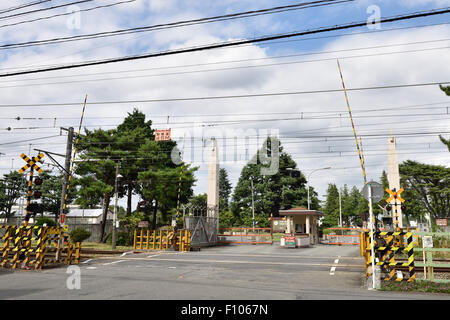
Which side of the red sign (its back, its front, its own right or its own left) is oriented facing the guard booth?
left

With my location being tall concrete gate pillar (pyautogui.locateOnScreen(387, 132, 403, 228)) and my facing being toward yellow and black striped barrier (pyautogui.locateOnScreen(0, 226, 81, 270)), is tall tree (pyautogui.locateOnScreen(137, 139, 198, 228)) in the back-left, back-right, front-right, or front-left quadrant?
front-right

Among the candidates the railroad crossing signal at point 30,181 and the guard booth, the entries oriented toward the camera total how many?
2

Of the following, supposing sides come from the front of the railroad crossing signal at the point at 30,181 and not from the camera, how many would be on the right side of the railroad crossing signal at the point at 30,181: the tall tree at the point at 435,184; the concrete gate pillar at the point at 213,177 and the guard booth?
0

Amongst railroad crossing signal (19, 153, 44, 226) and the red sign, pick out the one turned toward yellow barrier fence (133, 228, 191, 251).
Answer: the red sign

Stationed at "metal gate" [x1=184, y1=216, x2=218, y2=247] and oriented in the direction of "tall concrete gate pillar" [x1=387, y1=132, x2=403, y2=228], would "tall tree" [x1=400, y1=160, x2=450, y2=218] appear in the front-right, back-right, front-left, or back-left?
front-left

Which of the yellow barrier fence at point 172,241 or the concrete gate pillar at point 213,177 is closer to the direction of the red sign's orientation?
the yellow barrier fence

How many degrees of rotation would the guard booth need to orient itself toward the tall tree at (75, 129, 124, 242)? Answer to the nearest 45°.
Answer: approximately 90° to its right

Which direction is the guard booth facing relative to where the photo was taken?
toward the camera

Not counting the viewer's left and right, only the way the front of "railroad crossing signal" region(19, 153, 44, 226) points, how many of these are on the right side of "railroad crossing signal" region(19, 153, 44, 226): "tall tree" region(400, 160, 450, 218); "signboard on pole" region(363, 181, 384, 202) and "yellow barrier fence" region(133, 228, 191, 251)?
0

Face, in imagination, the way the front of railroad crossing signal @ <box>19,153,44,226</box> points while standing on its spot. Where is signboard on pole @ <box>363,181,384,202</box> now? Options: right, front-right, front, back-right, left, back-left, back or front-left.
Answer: front-left

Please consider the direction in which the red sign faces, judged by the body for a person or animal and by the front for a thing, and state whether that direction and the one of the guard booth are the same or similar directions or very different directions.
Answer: same or similar directions

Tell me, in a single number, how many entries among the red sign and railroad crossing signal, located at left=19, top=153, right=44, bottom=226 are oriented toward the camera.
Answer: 2

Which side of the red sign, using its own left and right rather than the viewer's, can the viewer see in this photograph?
front

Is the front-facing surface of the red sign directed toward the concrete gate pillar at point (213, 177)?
no

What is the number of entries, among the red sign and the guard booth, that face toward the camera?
2

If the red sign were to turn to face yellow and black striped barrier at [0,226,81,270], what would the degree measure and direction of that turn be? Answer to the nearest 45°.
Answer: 0° — it already faces it
